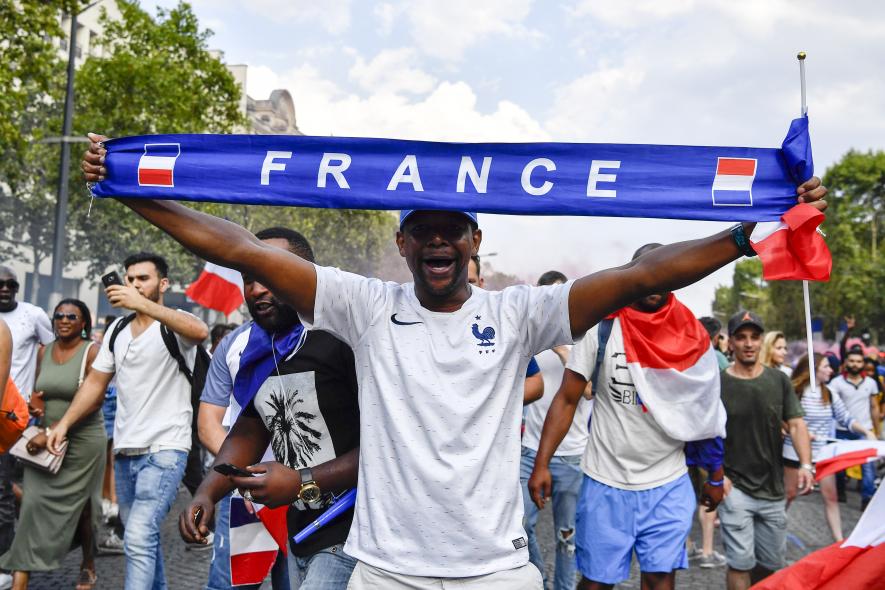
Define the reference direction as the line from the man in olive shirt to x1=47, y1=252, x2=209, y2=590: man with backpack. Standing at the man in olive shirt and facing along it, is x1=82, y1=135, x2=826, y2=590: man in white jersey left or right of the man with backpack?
left

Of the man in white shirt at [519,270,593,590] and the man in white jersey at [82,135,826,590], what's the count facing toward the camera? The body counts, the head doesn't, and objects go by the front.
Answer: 2

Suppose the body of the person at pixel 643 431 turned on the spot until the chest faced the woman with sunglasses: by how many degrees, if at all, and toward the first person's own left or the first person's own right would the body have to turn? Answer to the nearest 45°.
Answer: approximately 90° to the first person's own right

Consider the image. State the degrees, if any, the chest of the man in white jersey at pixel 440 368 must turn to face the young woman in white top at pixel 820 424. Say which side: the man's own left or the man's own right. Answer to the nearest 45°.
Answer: approximately 135° to the man's own left

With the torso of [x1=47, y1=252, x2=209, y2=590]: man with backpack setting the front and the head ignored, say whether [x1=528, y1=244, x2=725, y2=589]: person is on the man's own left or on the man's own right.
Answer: on the man's own left
